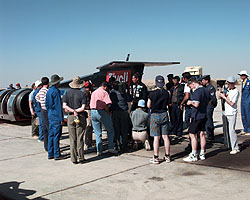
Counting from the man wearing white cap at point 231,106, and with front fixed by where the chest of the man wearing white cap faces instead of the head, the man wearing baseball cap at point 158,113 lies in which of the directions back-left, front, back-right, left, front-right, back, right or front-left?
front-left

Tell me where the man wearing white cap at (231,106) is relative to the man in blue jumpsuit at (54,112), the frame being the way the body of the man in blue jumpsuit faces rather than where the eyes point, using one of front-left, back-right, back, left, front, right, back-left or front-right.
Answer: front-right

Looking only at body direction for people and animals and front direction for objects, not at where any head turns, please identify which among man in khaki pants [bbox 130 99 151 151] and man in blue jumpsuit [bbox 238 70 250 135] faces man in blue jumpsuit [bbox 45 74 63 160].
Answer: man in blue jumpsuit [bbox 238 70 250 135]

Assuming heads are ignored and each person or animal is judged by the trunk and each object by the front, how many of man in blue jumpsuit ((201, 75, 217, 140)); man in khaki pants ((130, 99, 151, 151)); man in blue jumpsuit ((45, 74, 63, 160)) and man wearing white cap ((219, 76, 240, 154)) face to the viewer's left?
2

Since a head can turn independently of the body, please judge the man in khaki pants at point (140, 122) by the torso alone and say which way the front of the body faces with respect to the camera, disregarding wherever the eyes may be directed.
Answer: away from the camera

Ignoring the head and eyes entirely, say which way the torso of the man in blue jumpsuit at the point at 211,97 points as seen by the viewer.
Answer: to the viewer's left

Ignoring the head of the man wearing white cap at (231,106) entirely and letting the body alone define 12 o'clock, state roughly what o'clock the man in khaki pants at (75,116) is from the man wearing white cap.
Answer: The man in khaki pants is roughly at 11 o'clock from the man wearing white cap.

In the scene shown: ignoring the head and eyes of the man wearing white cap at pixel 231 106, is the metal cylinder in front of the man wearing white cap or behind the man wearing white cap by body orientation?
in front

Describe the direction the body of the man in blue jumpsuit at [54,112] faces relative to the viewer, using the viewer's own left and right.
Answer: facing away from the viewer and to the right of the viewer

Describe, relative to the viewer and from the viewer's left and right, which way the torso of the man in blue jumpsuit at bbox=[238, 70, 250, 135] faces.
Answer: facing the viewer and to the left of the viewer

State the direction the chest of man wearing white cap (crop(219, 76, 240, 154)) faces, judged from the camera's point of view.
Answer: to the viewer's left

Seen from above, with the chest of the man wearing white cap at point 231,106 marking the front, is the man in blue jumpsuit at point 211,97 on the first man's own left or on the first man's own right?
on the first man's own right

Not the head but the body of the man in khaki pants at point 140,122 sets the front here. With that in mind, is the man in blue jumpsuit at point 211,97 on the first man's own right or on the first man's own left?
on the first man's own right
